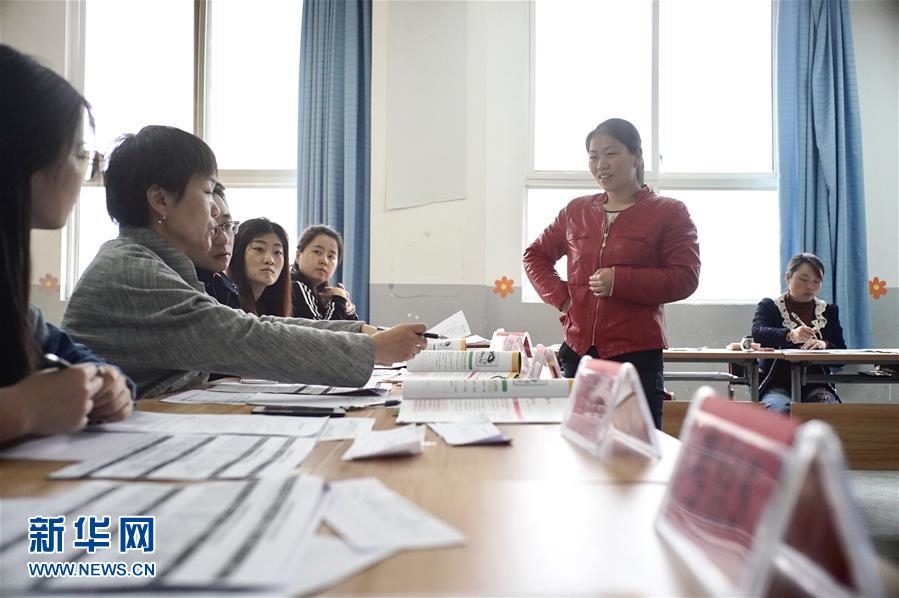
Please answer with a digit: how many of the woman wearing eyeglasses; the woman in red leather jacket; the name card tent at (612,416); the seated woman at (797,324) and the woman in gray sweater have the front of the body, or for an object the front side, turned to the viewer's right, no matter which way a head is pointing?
2

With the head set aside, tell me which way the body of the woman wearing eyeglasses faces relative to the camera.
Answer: to the viewer's right

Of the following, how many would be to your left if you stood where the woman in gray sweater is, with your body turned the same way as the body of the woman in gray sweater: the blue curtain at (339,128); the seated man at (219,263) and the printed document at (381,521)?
2

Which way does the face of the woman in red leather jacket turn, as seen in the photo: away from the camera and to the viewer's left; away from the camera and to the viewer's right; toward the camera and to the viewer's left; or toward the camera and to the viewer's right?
toward the camera and to the viewer's left

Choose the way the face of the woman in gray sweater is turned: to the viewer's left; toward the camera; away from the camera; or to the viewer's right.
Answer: to the viewer's right

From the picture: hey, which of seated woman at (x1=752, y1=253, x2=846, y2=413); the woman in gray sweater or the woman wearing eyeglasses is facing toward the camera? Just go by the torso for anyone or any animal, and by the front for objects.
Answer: the seated woman

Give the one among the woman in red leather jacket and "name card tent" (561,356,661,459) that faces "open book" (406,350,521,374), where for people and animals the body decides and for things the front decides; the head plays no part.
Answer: the woman in red leather jacket

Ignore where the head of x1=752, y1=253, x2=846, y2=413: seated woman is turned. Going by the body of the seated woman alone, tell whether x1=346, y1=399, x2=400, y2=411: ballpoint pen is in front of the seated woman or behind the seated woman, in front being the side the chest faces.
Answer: in front

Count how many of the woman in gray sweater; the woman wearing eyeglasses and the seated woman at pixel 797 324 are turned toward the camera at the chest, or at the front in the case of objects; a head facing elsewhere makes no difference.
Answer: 1

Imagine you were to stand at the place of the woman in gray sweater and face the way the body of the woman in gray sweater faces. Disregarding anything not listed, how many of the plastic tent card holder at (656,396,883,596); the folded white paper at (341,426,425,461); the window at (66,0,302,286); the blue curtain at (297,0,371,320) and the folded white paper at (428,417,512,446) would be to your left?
2

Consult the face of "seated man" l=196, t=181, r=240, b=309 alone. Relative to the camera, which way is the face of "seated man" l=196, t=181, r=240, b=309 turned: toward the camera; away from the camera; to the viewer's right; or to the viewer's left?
to the viewer's right

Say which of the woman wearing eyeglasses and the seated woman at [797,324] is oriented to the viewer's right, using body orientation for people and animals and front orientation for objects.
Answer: the woman wearing eyeglasses

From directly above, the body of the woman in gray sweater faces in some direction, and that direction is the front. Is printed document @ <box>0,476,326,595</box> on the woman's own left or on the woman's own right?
on the woman's own right

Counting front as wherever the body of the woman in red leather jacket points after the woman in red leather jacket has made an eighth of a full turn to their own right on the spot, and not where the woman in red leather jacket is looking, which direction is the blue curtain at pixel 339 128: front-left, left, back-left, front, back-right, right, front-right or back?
front-right
